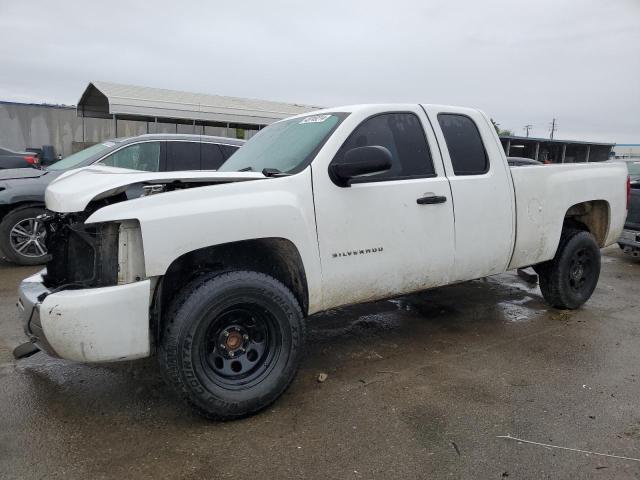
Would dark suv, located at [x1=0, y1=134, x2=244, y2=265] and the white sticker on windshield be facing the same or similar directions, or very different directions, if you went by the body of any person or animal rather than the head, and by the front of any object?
same or similar directions

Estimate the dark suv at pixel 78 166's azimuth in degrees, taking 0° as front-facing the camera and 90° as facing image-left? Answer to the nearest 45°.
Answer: approximately 90°

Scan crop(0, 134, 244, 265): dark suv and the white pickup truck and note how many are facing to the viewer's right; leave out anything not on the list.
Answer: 0

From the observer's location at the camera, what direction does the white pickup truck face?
facing the viewer and to the left of the viewer

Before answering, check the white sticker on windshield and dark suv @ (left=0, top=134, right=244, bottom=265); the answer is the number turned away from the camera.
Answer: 0

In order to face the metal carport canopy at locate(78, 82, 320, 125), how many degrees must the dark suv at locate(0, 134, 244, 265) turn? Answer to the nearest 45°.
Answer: approximately 90° to its right

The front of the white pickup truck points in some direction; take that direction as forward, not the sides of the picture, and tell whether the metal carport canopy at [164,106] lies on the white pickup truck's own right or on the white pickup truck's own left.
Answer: on the white pickup truck's own right

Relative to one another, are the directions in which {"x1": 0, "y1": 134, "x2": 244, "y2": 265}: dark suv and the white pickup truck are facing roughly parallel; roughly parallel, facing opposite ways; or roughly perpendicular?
roughly parallel
